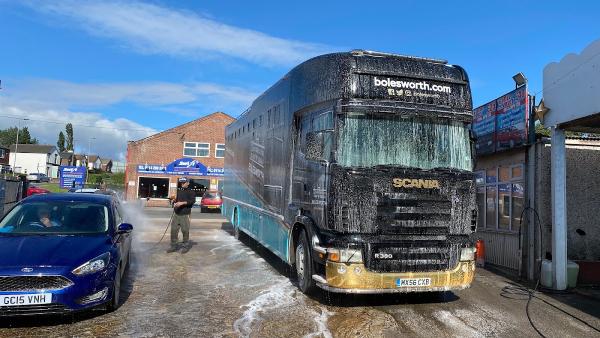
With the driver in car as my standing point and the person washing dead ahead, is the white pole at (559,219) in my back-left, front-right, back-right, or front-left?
front-right

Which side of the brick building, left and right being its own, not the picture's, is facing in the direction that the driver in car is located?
front

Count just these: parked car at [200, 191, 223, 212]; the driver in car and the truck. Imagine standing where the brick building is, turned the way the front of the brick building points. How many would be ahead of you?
3

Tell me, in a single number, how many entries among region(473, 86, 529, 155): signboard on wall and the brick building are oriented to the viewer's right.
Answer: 0

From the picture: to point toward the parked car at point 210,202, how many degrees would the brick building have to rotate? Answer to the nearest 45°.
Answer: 0° — it already faces it

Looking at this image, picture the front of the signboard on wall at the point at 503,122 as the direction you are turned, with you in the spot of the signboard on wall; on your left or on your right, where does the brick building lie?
on your right

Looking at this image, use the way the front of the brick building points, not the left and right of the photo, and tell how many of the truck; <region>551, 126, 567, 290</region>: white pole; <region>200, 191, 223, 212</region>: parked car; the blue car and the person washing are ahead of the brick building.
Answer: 5

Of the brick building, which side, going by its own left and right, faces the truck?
front

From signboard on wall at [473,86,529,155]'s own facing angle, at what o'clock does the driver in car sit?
The driver in car is roughly at 12 o'clock from the signboard on wall.

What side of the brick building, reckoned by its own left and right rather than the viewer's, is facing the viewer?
front

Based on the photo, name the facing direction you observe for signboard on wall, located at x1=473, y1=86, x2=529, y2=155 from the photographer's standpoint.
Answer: facing the viewer and to the left of the viewer

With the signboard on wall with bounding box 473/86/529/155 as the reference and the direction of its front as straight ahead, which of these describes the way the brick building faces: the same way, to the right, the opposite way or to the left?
to the left
